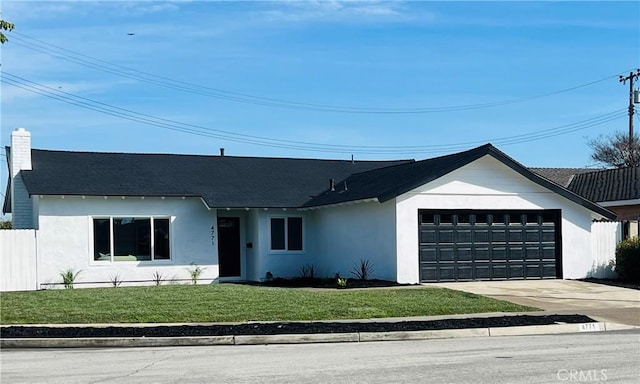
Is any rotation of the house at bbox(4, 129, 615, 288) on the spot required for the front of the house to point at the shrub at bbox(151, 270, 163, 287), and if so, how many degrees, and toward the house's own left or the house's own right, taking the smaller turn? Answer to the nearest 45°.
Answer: approximately 90° to the house's own right

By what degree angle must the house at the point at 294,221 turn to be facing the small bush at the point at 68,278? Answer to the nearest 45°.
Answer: approximately 90° to its right

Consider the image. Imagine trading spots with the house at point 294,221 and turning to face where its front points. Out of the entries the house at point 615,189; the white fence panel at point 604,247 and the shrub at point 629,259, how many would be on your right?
0

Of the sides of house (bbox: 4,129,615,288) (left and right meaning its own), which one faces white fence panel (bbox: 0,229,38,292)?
right

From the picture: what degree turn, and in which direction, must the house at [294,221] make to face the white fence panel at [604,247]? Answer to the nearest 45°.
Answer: approximately 90° to its left

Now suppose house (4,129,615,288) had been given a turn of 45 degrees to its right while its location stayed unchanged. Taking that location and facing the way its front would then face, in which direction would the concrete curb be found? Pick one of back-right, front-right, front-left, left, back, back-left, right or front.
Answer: front-left

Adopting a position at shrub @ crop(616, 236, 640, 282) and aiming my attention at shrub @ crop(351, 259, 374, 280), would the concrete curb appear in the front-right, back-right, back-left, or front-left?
front-left

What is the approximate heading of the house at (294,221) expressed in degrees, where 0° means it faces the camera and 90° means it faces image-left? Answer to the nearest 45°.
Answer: approximately 0°

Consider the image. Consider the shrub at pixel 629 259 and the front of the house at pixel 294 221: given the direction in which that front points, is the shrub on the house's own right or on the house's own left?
on the house's own left
